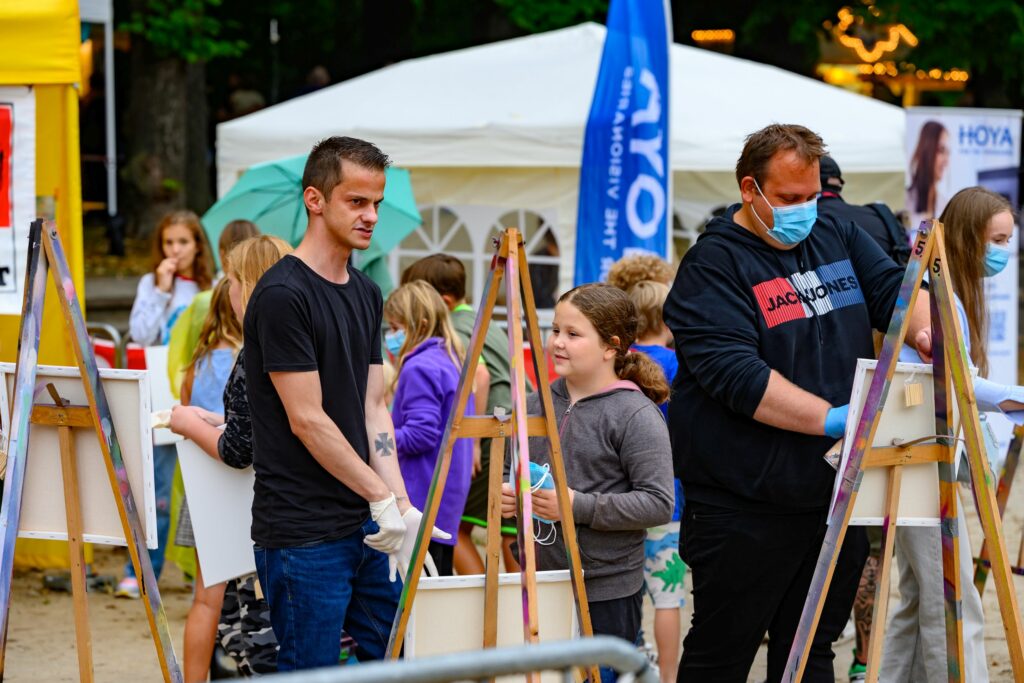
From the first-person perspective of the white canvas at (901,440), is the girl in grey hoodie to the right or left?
on its left

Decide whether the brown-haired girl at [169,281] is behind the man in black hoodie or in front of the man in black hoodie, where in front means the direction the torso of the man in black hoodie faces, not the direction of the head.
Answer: behind

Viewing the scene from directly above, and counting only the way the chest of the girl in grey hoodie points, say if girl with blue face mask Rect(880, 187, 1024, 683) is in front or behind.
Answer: behind

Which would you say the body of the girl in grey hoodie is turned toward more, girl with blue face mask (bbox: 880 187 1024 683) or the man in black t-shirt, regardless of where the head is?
the man in black t-shirt

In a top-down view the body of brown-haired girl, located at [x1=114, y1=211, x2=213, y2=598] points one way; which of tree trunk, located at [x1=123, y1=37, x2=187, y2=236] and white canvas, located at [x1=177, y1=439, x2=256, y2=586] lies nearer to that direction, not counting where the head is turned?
the white canvas

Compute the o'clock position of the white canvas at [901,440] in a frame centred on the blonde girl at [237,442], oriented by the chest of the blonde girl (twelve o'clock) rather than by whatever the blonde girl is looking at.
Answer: The white canvas is roughly at 7 o'clock from the blonde girl.
